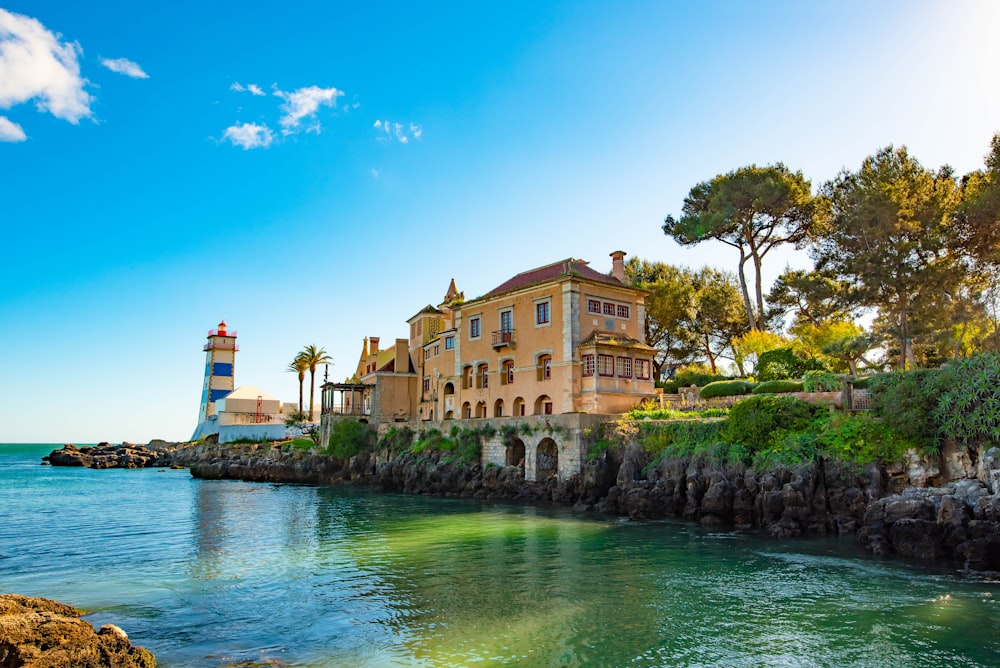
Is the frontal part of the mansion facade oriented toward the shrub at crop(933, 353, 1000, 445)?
no

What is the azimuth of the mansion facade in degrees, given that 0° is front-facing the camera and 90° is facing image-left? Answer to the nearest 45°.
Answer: approximately 45°

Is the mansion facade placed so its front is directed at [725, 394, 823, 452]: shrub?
no

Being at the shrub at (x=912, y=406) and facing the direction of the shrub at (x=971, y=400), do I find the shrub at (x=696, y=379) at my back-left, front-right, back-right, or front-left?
back-left

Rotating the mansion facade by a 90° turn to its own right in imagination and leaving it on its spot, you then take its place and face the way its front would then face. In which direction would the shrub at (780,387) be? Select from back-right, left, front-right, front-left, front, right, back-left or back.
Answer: back

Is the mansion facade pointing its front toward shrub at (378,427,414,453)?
no

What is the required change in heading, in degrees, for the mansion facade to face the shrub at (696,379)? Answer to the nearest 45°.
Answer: approximately 135° to its left

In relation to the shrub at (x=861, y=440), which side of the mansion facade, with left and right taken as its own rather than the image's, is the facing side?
left

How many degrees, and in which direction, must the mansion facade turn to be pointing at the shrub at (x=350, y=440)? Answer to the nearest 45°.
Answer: approximately 90° to its right

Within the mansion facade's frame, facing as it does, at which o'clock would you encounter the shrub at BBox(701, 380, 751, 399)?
The shrub is roughly at 9 o'clock from the mansion facade.

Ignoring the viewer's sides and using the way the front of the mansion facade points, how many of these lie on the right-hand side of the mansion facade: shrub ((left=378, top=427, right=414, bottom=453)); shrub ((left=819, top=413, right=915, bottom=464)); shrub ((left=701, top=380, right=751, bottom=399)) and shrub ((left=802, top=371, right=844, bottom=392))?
1

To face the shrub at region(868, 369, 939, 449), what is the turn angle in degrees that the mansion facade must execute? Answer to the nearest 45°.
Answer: approximately 90° to its left

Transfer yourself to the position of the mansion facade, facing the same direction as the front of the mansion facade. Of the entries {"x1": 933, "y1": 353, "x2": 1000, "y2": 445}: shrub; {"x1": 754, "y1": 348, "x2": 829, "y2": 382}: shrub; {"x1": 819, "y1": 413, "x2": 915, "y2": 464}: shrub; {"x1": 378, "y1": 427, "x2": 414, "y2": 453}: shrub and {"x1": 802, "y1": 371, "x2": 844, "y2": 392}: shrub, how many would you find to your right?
1

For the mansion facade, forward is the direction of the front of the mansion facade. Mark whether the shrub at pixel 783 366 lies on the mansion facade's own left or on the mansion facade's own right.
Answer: on the mansion facade's own left

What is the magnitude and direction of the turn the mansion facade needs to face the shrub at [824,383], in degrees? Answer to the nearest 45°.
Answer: approximately 90° to its left
